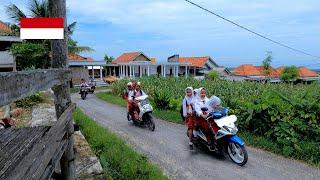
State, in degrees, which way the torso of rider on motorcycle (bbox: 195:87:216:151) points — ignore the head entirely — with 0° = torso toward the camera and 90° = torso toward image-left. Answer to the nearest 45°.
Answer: approximately 315°

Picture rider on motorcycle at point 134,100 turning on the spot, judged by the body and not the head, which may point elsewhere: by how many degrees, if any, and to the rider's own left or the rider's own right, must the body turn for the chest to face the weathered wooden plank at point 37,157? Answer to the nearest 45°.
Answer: approximately 45° to the rider's own right

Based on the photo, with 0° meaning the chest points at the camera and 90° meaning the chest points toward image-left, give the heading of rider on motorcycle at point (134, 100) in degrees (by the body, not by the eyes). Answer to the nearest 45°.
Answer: approximately 315°

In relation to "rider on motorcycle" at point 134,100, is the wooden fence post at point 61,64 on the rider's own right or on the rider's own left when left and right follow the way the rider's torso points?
on the rider's own right

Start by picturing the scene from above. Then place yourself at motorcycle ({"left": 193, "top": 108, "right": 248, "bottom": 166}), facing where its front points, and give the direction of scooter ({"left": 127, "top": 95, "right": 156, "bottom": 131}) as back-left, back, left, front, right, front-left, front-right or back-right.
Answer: back

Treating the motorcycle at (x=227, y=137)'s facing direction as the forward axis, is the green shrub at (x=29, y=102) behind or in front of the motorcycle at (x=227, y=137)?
behind

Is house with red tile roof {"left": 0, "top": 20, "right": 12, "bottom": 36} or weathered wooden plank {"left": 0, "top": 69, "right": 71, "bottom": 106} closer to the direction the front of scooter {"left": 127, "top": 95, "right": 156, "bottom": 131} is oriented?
the weathered wooden plank

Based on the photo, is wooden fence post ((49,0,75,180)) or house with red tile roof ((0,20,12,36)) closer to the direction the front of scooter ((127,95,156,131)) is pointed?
the wooden fence post

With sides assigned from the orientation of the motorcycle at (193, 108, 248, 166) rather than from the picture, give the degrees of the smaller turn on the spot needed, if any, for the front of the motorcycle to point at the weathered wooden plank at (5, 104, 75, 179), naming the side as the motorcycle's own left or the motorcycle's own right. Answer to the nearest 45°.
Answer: approximately 45° to the motorcycle's own right

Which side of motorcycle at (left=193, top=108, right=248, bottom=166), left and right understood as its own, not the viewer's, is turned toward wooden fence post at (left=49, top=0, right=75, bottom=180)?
right
